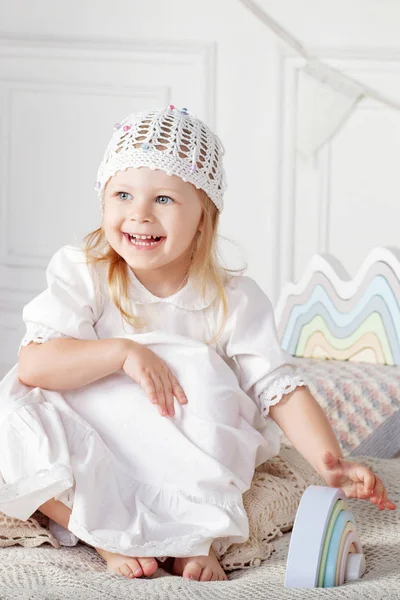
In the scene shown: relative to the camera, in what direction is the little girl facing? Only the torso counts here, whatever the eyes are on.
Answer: toward the camera

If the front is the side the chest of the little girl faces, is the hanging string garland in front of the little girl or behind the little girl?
behind
